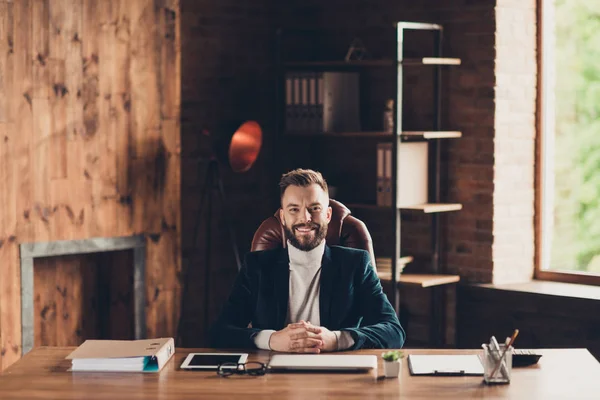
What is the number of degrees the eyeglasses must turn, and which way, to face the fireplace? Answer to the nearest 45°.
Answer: approximately 135° to its right

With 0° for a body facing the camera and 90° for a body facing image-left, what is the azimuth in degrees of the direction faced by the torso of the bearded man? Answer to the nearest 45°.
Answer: approximately 0°

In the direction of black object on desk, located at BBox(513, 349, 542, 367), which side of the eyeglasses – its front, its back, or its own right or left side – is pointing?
left

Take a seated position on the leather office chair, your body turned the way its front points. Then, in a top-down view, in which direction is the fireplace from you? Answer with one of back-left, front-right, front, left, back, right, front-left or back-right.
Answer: back-right

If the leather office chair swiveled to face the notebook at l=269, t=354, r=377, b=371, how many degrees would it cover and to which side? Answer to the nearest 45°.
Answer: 0° — it already faces it

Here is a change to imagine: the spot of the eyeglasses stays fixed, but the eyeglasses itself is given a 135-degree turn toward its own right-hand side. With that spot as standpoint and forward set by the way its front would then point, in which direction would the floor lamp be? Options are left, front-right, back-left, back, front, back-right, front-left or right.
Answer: front-right

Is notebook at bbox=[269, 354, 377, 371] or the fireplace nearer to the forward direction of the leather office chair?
the notebook

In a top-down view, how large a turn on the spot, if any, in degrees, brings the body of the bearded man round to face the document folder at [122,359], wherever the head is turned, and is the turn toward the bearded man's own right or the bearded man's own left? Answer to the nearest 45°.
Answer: approximately 45° to the bearded man's own right

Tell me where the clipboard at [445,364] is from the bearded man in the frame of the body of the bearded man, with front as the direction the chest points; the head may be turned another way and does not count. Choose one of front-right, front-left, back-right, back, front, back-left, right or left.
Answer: front-left

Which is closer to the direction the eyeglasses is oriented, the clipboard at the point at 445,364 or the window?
the clipboard

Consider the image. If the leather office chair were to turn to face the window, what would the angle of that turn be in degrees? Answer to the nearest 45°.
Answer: approximately 135° to its left
